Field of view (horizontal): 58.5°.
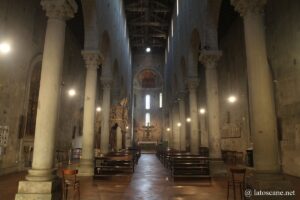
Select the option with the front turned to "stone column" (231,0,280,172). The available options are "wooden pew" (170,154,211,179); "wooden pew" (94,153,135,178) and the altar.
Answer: the altar

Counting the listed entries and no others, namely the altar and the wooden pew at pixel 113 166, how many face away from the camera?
1

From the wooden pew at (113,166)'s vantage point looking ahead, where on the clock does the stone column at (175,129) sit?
The stone column is roughly at 1 o'clock from the wooden pew.

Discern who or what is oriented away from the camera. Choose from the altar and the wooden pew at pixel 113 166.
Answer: the wooden pew

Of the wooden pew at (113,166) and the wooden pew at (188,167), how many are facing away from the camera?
2

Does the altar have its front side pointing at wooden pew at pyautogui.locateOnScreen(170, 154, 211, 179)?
yes

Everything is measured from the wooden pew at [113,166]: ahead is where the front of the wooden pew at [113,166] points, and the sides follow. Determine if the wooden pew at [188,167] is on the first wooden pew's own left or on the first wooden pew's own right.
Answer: on the first wooden pew's own right

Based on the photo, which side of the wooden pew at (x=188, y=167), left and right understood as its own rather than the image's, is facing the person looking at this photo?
back

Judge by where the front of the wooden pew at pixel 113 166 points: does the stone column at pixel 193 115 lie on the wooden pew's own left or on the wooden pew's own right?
on the wooden pew's own right

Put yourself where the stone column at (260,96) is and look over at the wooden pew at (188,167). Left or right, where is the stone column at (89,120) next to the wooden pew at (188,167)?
left

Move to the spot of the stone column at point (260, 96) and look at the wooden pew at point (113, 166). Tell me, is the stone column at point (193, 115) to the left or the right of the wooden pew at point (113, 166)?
right

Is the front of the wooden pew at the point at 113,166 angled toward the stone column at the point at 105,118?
yes

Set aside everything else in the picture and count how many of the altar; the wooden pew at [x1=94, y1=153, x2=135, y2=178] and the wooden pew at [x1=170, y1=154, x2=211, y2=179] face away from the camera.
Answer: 2

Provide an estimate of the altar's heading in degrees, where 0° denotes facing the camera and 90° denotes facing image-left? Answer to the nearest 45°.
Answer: approximately 0°

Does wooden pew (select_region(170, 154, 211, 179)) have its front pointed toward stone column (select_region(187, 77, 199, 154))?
yes

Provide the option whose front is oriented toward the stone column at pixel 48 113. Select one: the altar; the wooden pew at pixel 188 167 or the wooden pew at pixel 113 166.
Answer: the altar

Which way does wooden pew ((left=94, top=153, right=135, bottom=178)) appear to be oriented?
away from the camera

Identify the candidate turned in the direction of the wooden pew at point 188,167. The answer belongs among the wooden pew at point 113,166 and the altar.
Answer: the altar
